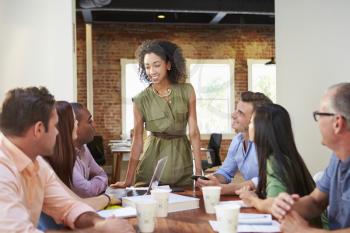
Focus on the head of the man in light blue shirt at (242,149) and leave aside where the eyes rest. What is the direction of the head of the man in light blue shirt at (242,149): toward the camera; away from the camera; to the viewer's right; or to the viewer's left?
to the viewer's left

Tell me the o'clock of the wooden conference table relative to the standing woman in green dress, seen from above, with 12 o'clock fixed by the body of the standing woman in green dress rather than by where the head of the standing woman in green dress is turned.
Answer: The wooden conference table is roughly at 12 o'clock from the standing woman in green dress.

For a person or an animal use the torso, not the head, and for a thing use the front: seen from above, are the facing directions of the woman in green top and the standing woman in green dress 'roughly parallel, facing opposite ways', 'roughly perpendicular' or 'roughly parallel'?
roughly perpendicular

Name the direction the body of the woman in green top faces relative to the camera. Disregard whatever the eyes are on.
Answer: to the viewer's left

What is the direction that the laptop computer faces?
to the viewer's left

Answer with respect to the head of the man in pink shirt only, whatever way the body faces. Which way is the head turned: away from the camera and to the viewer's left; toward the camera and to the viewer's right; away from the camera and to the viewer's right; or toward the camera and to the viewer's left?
away from the camera and to the viewer's right

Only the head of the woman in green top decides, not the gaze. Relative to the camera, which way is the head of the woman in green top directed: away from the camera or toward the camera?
away from the camera

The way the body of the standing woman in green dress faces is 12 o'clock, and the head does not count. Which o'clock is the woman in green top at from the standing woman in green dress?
The woman in green top is roughly at 11 o'clock from the standing woman in green dress.

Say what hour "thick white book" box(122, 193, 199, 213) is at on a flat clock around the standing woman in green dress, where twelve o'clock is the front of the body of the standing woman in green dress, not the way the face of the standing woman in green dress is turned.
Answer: The thick white book is roughly at 12 o'clock from the standing woman in green dress.

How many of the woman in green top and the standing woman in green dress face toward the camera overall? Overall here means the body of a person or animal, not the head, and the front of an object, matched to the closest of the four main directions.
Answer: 1

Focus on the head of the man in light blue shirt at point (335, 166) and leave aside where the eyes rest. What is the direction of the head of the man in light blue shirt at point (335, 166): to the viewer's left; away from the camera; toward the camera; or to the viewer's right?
to the viewer's left

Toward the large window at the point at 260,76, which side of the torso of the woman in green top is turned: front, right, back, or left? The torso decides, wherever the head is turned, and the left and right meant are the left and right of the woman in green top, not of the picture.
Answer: right

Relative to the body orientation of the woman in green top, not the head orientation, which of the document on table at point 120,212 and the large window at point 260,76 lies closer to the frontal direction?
the document on table

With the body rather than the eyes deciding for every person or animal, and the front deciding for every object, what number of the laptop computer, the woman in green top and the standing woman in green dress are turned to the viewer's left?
2
